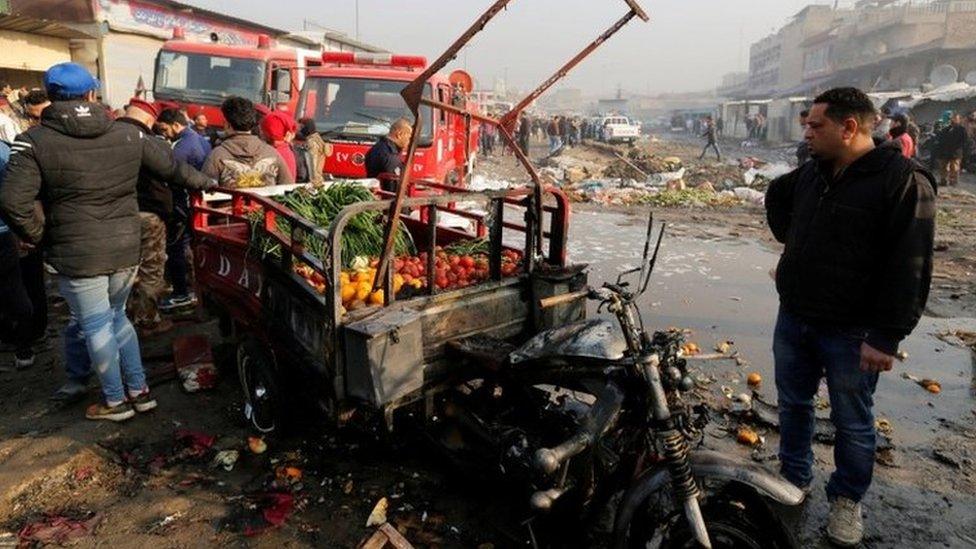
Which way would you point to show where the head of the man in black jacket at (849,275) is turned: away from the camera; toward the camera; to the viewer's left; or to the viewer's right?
to the viewer's left

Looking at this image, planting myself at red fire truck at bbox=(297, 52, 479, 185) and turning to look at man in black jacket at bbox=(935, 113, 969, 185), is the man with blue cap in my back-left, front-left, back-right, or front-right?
back-right

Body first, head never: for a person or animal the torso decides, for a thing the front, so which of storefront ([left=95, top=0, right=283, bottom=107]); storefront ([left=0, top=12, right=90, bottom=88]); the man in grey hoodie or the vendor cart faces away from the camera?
the man in grey hoodie

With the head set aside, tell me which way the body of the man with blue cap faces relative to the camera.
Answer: away from the camera

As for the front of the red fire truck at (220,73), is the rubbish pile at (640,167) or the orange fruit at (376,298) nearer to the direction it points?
the orange fruit

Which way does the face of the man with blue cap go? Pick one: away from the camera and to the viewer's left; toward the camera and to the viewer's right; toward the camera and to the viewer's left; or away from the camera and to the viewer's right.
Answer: away from the camera and to the viewer's right

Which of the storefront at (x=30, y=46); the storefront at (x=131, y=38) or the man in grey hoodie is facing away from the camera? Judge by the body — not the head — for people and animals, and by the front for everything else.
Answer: the man in grey hoodie

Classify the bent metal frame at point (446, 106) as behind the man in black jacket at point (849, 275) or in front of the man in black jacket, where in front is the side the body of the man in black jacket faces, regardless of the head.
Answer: in front

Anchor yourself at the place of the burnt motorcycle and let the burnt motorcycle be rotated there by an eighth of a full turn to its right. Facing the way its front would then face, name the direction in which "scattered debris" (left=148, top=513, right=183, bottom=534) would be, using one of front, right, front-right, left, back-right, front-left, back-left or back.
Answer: right

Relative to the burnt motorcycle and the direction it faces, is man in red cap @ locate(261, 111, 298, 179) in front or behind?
behind

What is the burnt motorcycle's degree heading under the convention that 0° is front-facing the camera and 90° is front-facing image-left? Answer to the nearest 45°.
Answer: approximately 315°

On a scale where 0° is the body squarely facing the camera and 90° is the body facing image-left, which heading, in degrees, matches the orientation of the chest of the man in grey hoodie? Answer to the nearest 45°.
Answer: approximately 180°

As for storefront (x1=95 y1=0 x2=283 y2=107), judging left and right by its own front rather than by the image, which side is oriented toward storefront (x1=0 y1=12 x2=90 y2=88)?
right

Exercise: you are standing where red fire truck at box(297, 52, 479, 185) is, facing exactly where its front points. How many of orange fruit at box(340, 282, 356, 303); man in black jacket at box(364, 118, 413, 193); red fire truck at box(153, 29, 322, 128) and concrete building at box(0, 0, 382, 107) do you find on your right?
2

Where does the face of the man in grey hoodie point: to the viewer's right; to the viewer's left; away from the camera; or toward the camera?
away from the camera
